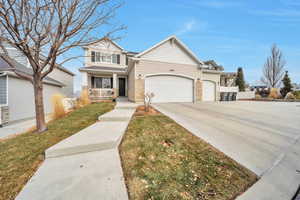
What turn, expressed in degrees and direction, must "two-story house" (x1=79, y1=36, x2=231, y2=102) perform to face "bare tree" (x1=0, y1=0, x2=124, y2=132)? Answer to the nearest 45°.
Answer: approximately 45° to its right

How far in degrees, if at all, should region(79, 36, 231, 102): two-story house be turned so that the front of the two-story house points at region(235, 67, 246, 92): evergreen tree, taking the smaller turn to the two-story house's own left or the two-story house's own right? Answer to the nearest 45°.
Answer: approximately 135° to the two-story house's own left

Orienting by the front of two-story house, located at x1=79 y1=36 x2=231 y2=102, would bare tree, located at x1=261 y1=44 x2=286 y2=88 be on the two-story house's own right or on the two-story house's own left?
on the two-story house's own left

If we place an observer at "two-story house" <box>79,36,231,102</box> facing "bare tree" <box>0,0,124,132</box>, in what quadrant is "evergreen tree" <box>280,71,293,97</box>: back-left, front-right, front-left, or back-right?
back-left

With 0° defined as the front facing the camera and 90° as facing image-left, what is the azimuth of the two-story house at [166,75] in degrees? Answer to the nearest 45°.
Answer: approximately 0°

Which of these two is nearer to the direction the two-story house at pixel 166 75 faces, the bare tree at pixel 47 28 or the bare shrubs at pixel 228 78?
the bare tree
